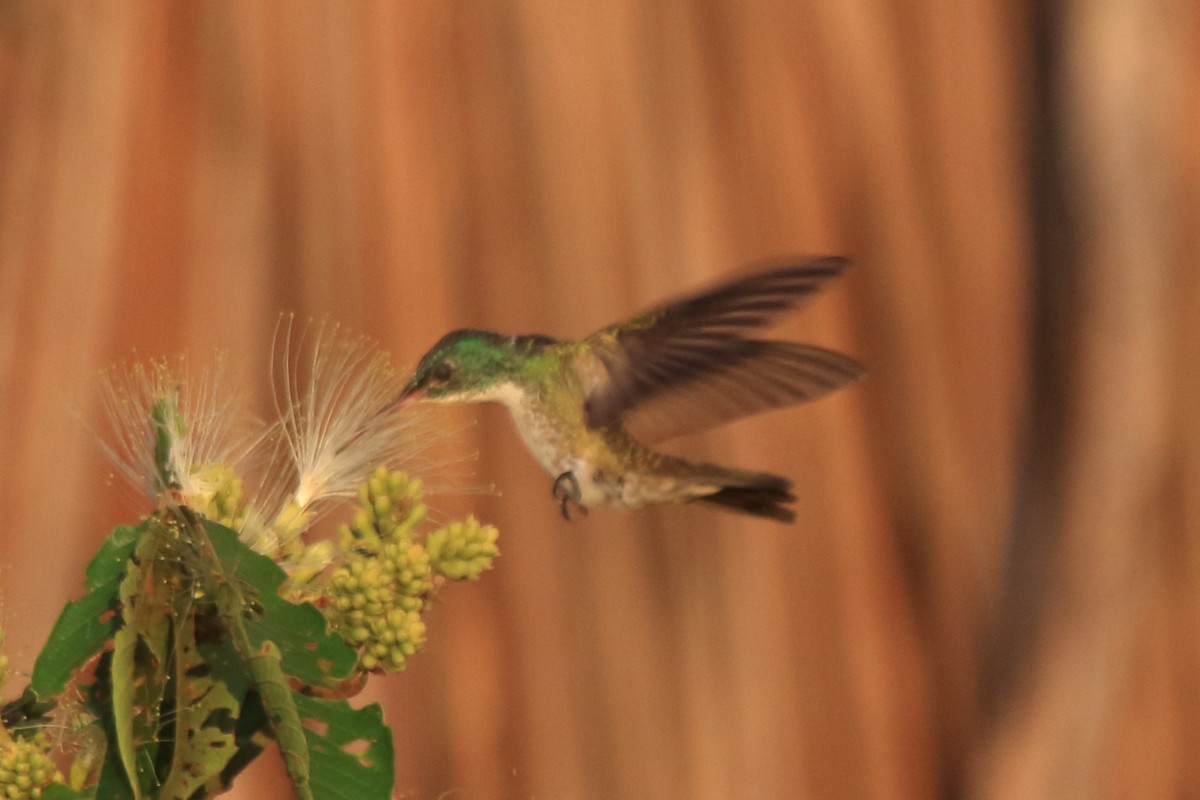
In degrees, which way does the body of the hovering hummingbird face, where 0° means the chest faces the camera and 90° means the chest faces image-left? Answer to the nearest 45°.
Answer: approximately 90°
